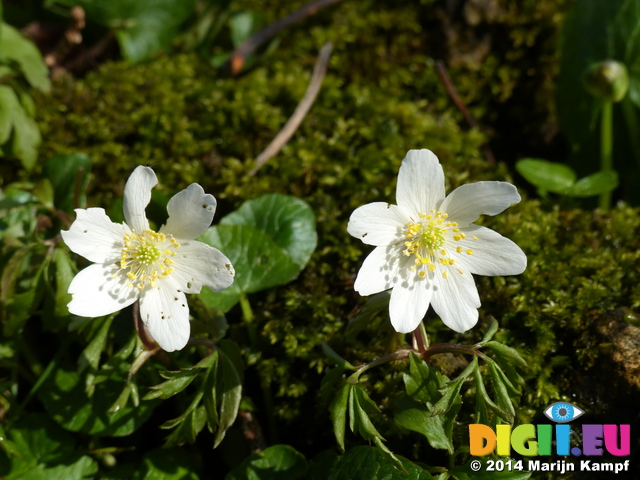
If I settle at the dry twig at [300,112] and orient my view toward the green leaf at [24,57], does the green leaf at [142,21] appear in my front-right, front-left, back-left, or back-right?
front-right

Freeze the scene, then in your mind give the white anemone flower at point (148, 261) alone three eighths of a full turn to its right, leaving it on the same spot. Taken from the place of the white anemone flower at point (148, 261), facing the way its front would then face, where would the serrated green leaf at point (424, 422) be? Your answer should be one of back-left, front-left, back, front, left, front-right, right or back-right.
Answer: back

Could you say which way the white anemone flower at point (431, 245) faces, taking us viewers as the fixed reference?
facing the viewer

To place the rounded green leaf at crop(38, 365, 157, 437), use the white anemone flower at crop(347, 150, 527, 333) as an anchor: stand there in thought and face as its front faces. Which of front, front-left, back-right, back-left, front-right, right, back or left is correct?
right

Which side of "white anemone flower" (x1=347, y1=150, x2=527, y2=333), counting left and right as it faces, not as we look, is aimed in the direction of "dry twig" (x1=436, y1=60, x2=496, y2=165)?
back

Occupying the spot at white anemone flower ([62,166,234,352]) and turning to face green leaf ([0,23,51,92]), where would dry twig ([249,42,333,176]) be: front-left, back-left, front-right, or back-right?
front-right

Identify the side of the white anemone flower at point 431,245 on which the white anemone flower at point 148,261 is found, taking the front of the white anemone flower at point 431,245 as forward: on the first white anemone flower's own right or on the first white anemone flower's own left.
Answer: on the first white anemone flower's own right

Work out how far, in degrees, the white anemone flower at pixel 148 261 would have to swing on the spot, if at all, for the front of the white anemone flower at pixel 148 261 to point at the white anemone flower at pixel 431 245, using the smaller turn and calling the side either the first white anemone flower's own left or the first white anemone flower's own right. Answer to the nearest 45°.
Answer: approximately 90° to the first white anemone flower's own left

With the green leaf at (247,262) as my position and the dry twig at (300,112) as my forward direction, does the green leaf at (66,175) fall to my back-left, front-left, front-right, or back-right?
front-left

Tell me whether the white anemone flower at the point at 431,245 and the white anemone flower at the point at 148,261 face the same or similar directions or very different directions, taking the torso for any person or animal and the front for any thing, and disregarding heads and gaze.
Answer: same or similar directions

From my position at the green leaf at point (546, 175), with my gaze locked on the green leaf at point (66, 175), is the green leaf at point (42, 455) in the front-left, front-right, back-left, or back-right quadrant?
front-left

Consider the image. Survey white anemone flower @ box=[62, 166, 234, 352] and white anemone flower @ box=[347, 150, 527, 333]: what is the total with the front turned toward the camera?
2

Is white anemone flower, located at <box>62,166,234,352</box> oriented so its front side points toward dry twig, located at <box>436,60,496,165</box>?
no

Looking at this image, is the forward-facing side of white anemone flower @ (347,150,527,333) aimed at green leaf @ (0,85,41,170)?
no
